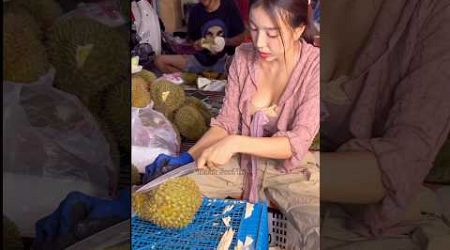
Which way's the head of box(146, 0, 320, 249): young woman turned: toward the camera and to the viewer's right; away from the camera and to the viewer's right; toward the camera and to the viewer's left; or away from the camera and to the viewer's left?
toward the camera and to the viewer's left

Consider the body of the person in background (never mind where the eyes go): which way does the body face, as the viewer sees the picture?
toward the camera

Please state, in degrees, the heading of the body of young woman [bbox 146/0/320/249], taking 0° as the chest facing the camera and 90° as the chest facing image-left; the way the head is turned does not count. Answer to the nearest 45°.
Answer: approximately 45°
